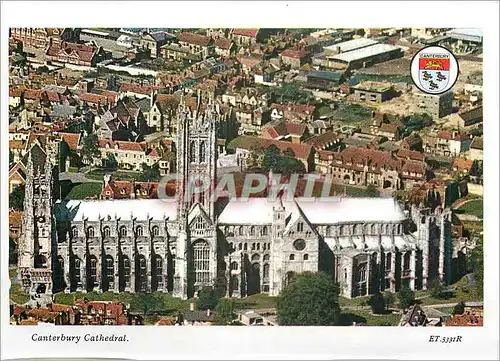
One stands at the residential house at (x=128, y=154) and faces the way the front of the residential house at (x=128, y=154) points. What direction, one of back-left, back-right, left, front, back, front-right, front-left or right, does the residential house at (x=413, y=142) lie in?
left

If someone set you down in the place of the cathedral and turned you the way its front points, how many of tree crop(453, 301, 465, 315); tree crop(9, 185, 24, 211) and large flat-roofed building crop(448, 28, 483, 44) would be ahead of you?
1

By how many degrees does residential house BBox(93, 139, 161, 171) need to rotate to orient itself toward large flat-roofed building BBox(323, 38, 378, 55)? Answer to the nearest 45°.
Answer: approximately 90° to its left

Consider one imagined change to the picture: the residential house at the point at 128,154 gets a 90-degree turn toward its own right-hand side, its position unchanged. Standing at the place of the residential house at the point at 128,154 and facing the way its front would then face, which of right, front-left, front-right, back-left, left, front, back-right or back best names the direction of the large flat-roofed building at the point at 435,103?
back

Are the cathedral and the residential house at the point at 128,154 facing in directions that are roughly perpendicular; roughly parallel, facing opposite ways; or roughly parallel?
roughly perpendicular

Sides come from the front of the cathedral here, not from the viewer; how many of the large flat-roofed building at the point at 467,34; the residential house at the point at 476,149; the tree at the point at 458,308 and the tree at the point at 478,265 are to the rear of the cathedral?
4

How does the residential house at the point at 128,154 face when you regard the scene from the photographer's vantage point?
facing the viewer

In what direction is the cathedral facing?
to the viewer's left

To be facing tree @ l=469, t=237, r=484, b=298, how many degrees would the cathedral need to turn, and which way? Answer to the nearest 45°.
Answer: approximately 180°

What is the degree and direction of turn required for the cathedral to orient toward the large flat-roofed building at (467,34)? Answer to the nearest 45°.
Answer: approximately 180°

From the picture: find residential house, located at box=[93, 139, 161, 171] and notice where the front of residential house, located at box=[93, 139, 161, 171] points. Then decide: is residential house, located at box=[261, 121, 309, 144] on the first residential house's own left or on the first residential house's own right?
on the first residential house's own left

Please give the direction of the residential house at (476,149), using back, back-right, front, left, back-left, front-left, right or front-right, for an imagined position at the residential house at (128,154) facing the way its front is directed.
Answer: left

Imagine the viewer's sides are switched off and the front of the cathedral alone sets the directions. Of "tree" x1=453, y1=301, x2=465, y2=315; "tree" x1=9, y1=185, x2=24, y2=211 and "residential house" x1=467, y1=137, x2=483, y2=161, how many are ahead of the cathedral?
1

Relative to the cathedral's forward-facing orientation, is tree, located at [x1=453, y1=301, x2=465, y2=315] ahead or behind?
behind
